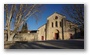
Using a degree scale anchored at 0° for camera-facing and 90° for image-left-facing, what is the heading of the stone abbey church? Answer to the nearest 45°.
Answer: approximately 0°

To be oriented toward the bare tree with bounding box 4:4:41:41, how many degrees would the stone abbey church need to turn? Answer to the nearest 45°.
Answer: approximately 90° to its right
